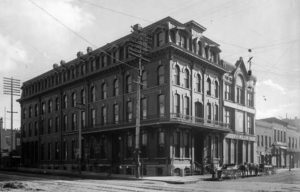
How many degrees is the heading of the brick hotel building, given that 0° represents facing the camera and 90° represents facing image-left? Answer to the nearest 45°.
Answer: approximately 315°
